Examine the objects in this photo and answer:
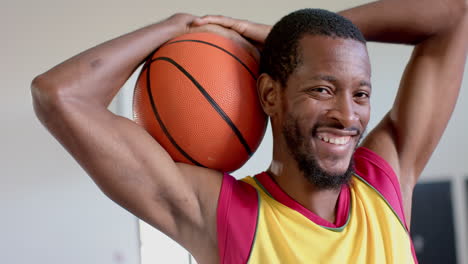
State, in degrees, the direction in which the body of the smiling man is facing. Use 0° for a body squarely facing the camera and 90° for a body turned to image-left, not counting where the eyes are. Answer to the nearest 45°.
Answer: approximately 315°

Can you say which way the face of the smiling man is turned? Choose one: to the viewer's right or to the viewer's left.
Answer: to the viewer's right
